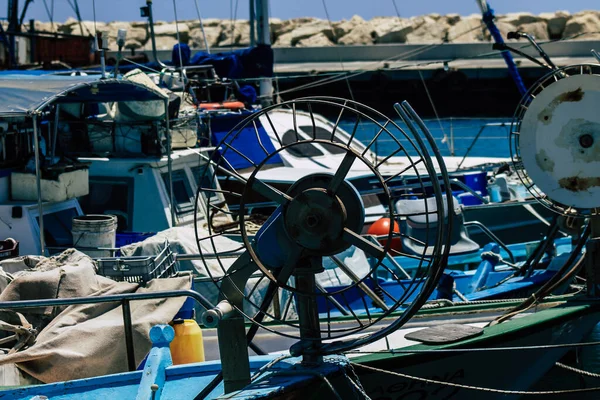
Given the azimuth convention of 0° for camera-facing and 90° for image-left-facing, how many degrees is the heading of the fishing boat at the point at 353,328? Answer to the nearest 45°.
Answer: approximately 270°

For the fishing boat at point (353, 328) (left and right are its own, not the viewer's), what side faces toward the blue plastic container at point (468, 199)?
left

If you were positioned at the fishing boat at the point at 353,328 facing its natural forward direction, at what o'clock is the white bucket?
The white bucket is roughly at 8 o'clock from the fishing boat.

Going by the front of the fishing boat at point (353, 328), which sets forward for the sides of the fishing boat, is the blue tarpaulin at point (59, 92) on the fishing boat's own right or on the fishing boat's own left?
on the fishing boat's own left

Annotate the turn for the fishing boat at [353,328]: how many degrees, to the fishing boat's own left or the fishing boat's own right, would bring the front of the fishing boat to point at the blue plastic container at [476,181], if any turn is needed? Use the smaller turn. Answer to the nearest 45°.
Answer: approximately 90° to the fishing boat's own left

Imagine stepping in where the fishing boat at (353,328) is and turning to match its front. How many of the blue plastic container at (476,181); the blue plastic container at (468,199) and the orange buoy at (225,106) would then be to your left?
3
